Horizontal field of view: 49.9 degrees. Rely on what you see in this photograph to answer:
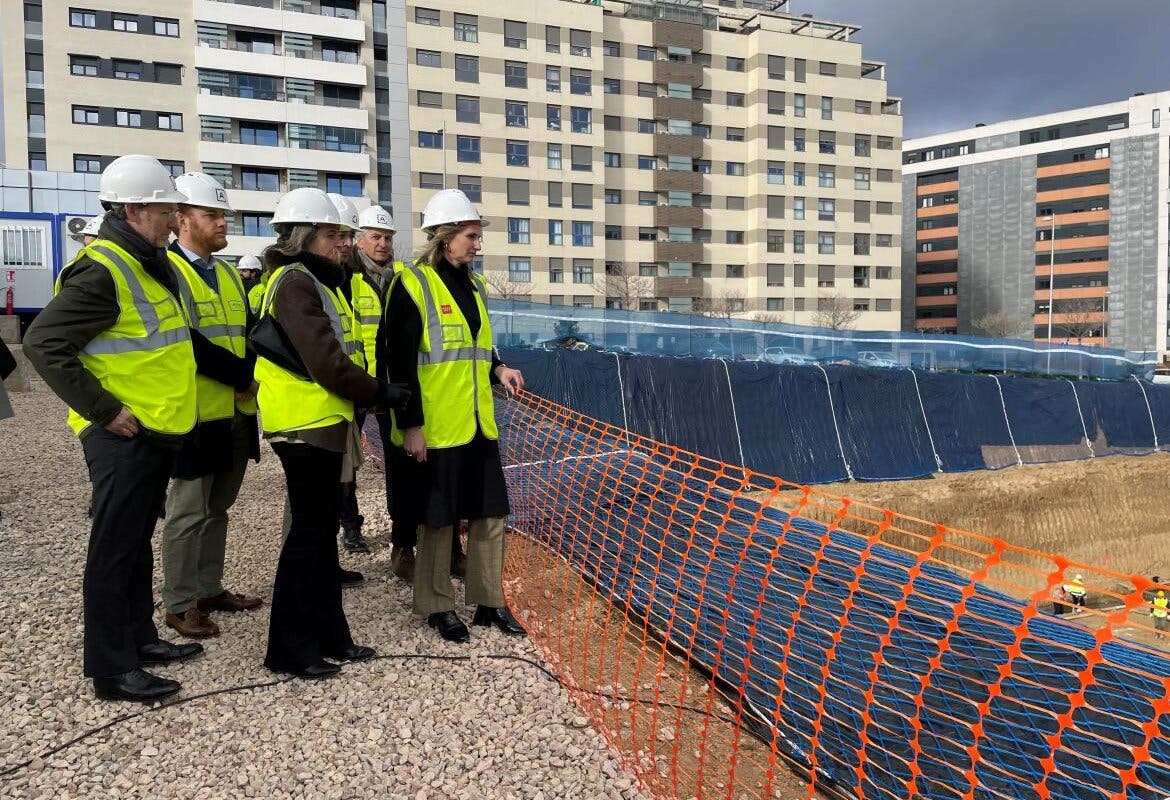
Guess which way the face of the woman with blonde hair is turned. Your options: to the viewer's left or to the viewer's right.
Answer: to the viewer's right

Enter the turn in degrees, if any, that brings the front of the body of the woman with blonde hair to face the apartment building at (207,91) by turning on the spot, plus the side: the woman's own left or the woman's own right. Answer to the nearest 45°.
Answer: approximately 135° to the woman's own left

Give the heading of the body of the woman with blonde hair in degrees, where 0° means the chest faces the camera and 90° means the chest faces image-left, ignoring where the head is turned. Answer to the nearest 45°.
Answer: approximately 315°

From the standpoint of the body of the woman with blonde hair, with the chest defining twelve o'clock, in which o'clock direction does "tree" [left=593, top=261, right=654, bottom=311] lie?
The tree is roughly at 8 o'clock from the woman with blonde hair.

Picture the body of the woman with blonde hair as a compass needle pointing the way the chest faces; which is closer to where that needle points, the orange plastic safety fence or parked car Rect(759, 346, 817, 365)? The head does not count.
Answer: the orange plastic safety fence
